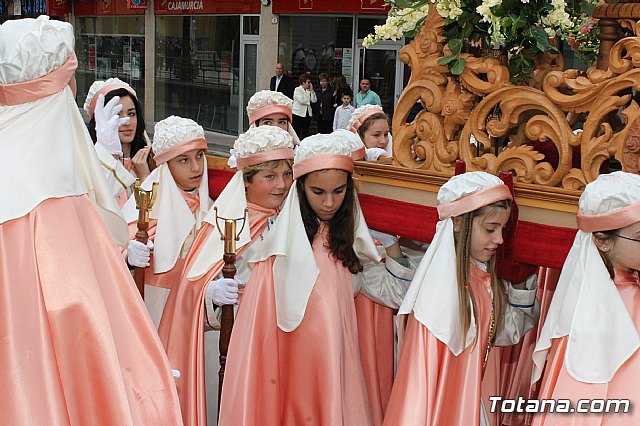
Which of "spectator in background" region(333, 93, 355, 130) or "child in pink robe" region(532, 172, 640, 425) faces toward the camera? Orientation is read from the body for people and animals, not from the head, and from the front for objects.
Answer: the spectator in background

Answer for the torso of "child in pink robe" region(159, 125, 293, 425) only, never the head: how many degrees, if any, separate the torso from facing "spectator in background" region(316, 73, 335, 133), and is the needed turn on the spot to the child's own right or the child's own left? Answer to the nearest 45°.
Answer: approximately 135° to the child's own left

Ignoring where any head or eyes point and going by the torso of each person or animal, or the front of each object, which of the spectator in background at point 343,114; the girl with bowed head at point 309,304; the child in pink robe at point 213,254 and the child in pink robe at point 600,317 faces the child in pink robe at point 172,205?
the spectator in background

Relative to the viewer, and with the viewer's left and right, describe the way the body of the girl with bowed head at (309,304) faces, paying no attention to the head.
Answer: facing the viewer and to the right of the viewer

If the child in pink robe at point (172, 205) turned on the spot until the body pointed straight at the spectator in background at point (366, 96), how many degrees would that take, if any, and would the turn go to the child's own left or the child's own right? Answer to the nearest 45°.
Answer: approximately 135° to the child's own left

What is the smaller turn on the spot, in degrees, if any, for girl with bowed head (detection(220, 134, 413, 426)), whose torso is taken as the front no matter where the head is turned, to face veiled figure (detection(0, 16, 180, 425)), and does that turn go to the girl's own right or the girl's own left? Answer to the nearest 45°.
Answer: approximately 90° to the girl's own right

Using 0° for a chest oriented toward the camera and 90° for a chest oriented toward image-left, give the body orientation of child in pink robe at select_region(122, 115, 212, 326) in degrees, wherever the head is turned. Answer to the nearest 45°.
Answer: approximately 315°

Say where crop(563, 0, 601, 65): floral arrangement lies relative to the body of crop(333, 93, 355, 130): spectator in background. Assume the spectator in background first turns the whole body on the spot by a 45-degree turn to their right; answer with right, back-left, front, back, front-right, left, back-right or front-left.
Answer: front-left

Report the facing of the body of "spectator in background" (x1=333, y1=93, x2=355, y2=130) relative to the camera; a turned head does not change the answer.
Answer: toward the camera

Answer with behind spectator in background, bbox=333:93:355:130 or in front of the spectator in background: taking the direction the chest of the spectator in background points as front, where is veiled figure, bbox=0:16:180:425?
in front

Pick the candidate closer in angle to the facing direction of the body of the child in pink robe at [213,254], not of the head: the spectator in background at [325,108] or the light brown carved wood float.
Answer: the light brown carved wood float

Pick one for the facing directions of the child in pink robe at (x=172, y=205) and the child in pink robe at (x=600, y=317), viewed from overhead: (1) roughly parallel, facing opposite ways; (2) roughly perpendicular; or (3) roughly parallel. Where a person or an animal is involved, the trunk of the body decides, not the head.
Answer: roughly parallel
